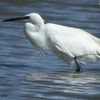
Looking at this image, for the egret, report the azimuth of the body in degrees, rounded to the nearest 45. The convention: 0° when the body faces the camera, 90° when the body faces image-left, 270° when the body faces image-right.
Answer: approximately 90°
